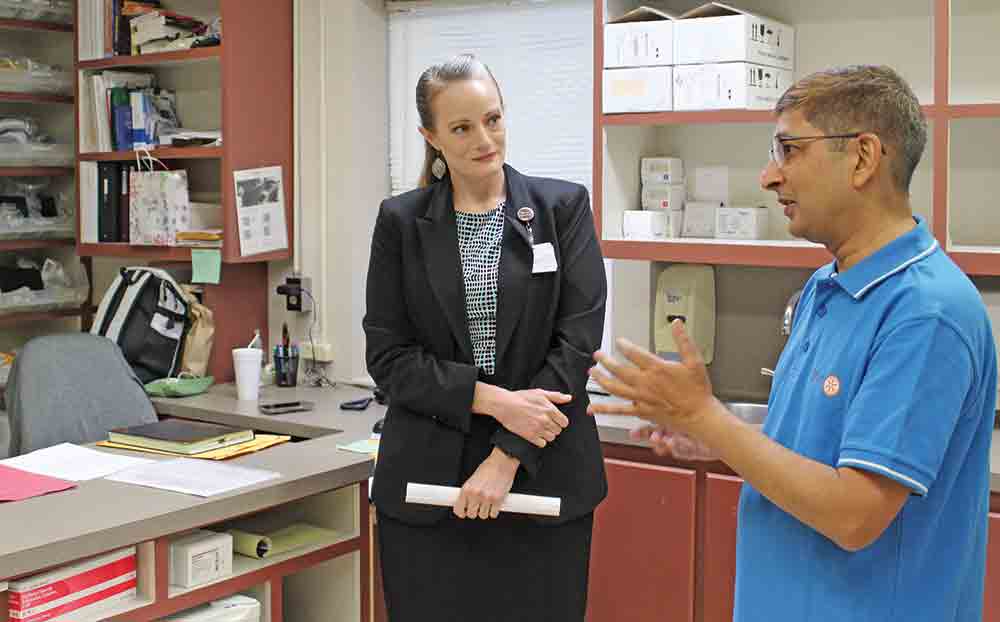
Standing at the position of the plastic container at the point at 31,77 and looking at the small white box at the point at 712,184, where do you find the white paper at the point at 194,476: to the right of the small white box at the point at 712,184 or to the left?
right

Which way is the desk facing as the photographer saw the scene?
facing the viewer and to the right of the viewer

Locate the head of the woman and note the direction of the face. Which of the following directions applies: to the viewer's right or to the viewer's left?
to the viewer's right

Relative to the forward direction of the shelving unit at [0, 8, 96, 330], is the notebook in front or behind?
in front

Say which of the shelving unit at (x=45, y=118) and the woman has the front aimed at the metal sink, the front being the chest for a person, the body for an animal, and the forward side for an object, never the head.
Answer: the shelving unit

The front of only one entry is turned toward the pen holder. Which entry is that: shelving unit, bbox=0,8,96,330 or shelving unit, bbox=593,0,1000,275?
shelving unit, bbox=0,8,96,330

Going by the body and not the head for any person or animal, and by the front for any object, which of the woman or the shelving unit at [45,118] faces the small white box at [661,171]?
the shelving unit

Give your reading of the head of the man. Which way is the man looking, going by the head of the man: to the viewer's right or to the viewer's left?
to the viewer's left

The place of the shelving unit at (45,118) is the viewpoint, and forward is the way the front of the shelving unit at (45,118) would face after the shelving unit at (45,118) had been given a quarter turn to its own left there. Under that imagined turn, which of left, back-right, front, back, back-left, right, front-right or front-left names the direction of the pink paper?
back-right

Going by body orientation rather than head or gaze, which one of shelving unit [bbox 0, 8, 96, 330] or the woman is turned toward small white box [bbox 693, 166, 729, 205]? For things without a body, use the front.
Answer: the shelving unit

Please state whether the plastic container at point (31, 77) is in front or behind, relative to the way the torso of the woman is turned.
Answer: behind

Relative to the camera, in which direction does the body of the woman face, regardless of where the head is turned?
toward the camera
